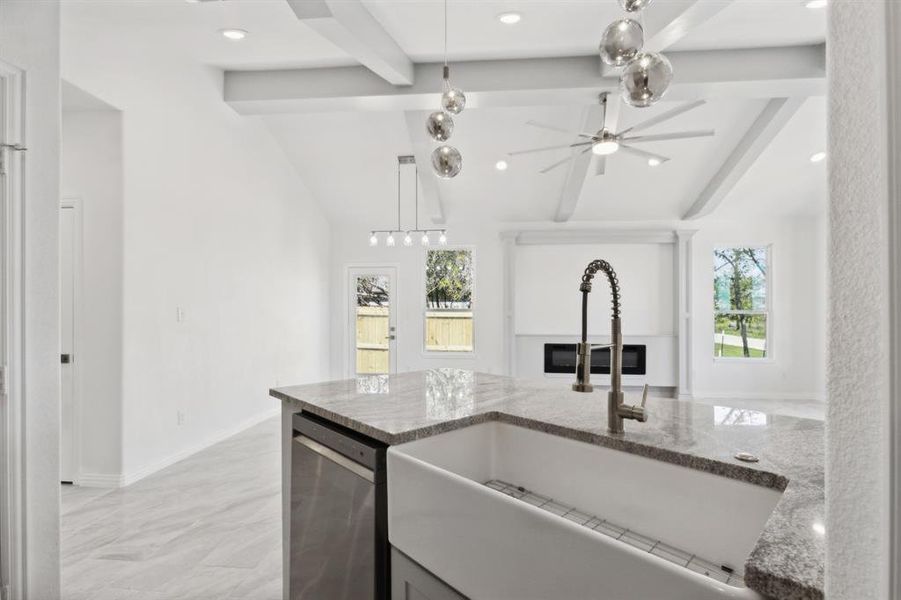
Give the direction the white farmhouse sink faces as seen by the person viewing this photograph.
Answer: facing the viewer and to the left of the viewer

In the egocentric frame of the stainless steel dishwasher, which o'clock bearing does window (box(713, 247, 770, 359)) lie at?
The window is roughly at 6 o'clock from the stainless steel dishwasher.

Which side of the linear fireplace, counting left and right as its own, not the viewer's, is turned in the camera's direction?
front

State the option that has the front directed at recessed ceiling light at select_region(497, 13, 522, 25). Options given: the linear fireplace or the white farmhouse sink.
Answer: the linear fireplace

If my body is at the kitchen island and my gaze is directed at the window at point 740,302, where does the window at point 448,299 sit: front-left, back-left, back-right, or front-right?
front-left

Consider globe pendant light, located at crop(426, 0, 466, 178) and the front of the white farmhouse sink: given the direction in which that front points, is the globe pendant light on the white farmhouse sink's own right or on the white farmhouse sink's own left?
on the white farmhouse sink's own right

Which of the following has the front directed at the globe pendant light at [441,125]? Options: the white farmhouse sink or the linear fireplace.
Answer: the linear fireplace

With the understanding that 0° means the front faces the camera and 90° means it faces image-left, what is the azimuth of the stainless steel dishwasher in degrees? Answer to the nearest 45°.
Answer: approximately 45°

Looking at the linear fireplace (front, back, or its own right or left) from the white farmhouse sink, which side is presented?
front

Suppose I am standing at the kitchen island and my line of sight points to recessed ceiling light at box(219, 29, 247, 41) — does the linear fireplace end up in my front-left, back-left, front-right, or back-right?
front-right

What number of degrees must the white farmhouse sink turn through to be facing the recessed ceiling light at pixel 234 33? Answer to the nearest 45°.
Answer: approximately 90° to its right

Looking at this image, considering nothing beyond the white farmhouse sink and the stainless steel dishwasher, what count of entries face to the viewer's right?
0

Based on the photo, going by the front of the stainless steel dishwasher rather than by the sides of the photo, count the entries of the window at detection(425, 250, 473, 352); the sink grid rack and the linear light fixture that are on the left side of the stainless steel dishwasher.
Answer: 1
